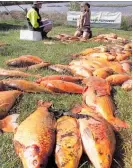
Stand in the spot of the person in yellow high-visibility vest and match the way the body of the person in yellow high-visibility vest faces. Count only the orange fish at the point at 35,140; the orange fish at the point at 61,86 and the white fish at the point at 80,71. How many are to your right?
3

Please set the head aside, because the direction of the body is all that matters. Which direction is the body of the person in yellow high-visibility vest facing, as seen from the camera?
to the viewer's right

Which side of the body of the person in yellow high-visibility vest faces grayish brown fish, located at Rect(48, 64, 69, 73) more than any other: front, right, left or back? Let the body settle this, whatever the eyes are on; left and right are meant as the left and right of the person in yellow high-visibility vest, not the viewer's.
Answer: right

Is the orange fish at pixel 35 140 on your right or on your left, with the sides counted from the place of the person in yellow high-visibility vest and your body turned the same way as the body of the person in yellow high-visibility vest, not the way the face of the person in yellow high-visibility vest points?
on your right

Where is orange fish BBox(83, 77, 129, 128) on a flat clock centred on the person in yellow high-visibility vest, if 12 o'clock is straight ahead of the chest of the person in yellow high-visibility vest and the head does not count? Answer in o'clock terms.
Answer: The orange fish is roughly at 3 o'clock from the person in yellow high-visibility vest.

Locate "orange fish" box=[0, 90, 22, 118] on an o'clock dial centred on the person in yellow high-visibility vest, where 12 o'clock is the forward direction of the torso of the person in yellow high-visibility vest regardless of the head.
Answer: The orange fish is roughly at 3 o'clock from the person in yellow high-visibility vest.

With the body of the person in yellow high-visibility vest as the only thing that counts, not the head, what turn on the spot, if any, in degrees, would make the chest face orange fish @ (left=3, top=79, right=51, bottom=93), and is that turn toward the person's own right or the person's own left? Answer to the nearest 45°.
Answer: approximately 90° to the person's own right

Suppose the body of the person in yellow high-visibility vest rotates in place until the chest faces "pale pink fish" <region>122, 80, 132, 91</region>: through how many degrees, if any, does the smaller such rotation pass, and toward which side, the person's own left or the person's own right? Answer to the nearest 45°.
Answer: approximately 90° to the person's own right

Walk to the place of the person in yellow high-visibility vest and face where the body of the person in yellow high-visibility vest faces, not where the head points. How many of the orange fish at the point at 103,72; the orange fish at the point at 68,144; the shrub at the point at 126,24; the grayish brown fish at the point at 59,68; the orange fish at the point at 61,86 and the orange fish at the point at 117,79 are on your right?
5

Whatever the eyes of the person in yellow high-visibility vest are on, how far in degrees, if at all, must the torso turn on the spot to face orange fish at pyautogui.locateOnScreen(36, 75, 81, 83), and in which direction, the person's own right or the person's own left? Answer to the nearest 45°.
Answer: approximately 90° to the person's own right
